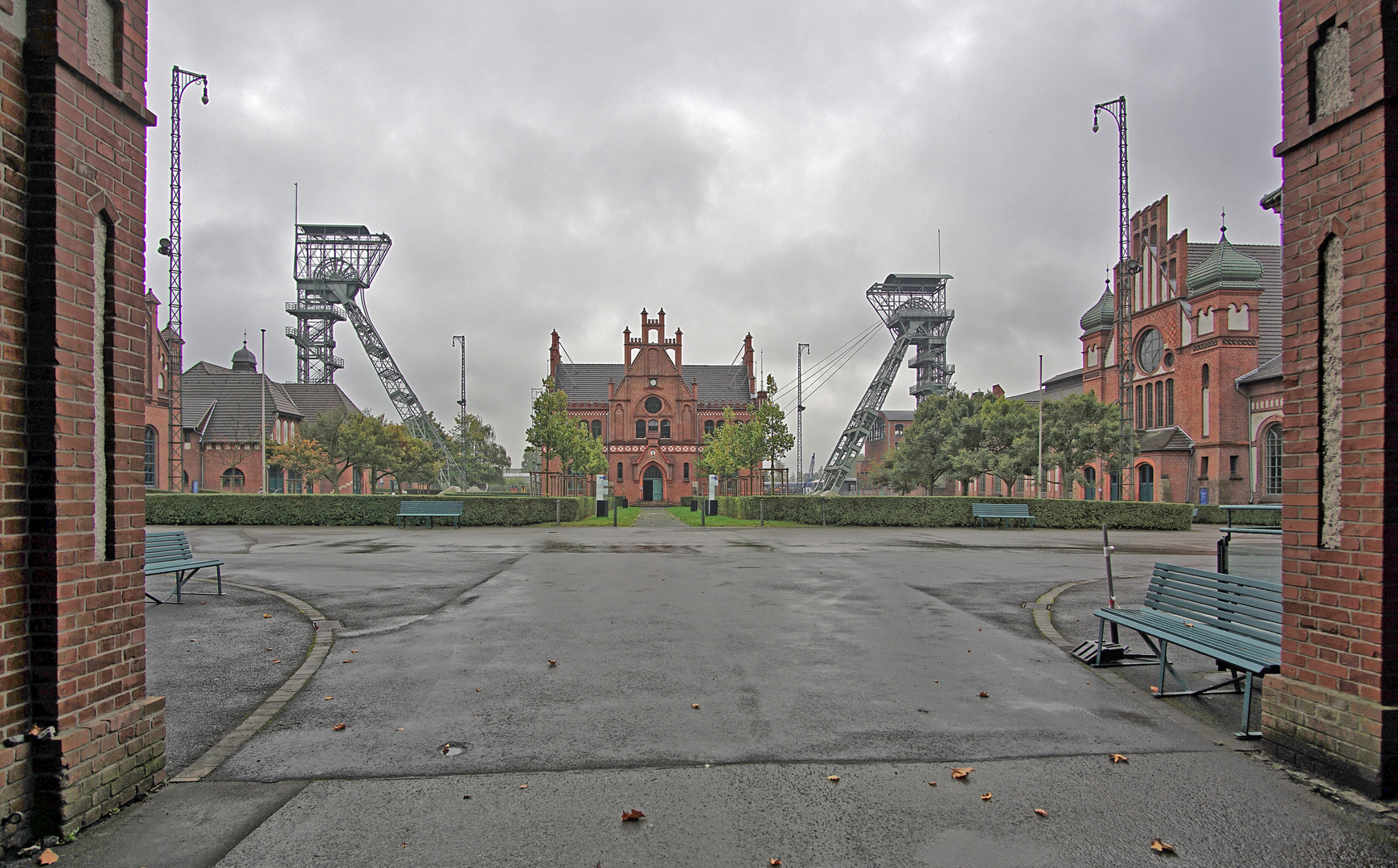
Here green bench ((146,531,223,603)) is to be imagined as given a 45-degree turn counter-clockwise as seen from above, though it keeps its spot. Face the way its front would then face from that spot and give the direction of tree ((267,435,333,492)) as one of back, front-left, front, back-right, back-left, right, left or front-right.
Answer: left

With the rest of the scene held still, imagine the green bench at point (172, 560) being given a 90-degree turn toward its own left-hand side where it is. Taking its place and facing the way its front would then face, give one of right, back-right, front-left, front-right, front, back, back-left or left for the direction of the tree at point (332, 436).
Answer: front-left

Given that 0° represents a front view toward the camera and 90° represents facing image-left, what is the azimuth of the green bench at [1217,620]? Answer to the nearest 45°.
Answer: approximately 45°

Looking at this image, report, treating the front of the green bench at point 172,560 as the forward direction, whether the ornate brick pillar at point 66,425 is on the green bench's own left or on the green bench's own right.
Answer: on the green bench's own right

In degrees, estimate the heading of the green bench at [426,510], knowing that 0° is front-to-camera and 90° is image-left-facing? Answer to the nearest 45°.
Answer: approximately 0°

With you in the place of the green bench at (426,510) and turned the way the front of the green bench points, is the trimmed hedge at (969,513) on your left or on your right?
on your left

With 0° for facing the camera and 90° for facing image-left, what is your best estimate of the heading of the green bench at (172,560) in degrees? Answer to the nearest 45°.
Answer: approximately 315°

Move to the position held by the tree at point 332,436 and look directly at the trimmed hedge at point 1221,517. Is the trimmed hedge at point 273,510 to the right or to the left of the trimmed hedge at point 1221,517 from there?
right

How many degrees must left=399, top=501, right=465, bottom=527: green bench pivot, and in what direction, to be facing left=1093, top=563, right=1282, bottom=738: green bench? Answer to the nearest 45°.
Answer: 0° — it already faces it
